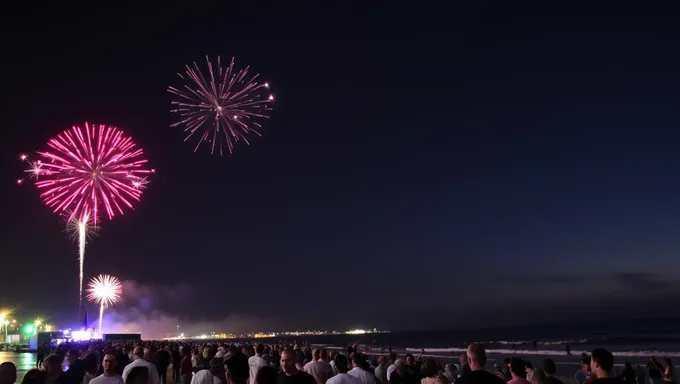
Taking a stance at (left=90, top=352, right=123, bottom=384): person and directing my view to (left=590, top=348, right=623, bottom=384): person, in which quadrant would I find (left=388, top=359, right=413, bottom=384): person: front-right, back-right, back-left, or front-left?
front-left

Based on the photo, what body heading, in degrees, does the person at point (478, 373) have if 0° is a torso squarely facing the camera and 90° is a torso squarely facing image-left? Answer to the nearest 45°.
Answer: approximately 135°

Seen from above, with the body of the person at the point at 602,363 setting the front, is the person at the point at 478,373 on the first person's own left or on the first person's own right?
on the first person's own left

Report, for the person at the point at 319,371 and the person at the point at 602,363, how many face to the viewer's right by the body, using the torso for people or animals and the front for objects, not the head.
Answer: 0

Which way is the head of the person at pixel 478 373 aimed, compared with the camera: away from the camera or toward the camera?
away from the camera

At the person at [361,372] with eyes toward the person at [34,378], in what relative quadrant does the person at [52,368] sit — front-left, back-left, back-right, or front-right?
front-right

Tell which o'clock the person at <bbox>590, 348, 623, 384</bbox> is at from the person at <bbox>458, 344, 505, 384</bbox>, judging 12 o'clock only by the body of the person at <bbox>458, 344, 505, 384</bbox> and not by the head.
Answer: the person at <bbox>590, 348, 623, 384</bbox> is roughly at 3 o'clock from the person at <bbox>458, 344, 505, 384</bbox>.

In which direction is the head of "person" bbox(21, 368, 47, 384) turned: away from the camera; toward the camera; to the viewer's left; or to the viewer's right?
away from the camera

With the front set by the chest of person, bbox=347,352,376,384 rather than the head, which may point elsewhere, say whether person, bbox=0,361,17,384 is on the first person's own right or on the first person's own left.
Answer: on the first person's own left

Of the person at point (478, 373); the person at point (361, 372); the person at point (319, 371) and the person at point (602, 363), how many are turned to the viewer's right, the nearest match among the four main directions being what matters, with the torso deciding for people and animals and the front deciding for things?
0

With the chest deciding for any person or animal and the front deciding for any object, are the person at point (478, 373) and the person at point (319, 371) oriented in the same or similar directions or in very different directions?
same or similar directions

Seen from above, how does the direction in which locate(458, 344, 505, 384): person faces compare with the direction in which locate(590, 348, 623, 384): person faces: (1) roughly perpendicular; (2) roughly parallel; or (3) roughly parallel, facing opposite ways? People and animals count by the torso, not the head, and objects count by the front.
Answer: roughly parallel

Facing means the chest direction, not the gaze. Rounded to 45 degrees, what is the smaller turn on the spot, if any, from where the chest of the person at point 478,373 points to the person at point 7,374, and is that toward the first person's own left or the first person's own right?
approximately 45° to the first person's own left

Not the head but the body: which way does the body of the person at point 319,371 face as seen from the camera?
away from the camera

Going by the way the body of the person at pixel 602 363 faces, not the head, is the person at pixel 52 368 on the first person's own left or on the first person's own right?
on the first person's own left

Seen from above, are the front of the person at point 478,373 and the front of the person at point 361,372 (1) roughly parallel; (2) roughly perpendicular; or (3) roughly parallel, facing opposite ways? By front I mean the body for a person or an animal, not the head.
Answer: roughly parallel

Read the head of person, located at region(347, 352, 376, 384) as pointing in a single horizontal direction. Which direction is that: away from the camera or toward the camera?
away from the camera

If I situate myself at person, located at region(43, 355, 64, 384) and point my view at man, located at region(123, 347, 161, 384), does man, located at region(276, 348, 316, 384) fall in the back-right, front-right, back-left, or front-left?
front-right

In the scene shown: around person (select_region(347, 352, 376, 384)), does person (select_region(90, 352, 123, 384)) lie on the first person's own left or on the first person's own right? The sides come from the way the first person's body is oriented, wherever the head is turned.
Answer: on the first person's own left

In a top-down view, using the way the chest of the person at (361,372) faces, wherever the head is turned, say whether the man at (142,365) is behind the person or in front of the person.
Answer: in front
